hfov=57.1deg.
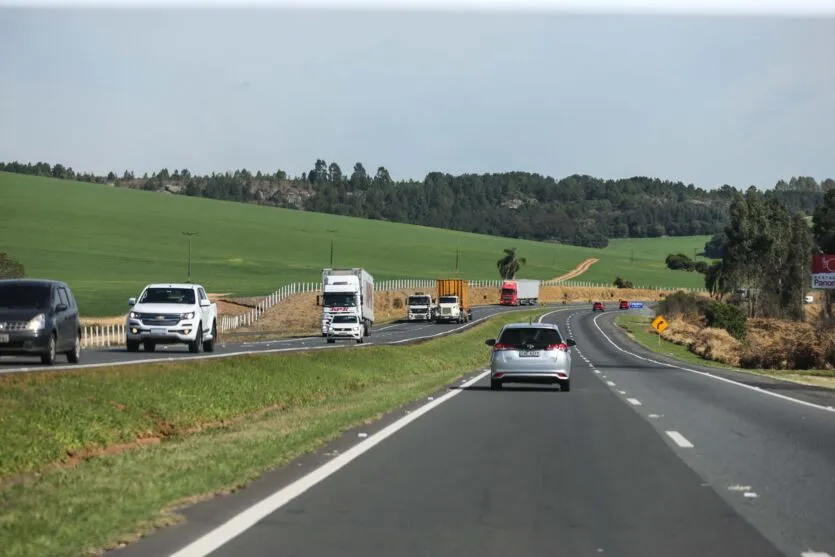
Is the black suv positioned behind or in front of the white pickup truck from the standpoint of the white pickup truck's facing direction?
in front

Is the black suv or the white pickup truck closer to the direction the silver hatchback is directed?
the white pickup truck

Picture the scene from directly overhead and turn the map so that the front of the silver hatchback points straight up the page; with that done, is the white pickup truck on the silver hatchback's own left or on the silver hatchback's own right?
on the silver hatchback's own left

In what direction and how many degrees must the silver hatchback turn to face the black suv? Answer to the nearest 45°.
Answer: approximately 90° to its left

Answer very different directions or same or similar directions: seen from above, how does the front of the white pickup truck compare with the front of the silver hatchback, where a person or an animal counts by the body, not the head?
very different directions

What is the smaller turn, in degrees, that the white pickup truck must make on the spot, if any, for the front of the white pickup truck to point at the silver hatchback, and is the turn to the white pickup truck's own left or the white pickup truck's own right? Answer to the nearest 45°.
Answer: approximately 45° to the white pickup truck's own left

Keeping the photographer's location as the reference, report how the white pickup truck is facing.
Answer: facing the viewer

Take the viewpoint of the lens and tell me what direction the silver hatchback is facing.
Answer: facing away from the viewer
